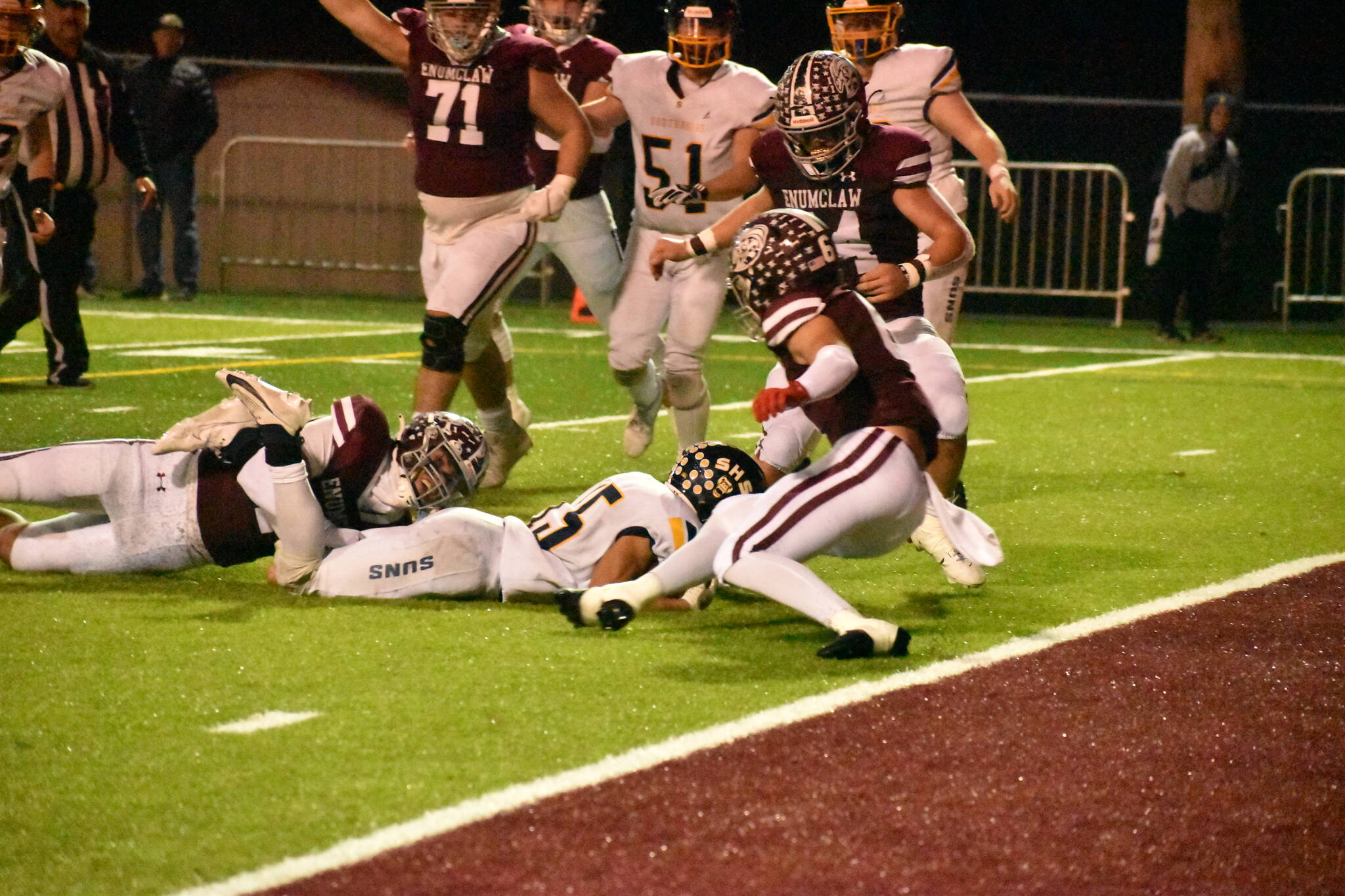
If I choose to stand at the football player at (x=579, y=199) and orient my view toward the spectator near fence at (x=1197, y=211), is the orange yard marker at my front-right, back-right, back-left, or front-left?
front-left

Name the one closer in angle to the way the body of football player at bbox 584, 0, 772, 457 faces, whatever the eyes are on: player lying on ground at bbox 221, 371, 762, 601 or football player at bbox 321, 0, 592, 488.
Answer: the player lying on ground

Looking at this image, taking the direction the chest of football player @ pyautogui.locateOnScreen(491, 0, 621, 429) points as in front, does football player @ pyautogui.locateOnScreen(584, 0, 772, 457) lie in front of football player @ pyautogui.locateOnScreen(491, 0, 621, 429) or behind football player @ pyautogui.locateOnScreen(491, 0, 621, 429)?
in front

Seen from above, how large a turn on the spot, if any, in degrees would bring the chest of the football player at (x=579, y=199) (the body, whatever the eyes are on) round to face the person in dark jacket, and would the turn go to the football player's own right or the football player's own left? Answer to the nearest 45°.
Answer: approximately 180°

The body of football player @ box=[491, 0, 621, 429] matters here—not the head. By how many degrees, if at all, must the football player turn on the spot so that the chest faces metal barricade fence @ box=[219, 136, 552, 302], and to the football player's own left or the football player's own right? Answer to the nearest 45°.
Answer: approximately 180°

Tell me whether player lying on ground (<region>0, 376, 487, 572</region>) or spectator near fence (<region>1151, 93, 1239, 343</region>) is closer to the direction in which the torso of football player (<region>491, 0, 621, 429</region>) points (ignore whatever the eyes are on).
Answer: the player lying on ground

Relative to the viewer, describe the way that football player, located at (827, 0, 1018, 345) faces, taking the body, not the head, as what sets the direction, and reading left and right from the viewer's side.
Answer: facing the viewer and to the left of the viewer

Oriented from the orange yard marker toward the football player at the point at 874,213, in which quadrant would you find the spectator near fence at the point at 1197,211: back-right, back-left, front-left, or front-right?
front-left

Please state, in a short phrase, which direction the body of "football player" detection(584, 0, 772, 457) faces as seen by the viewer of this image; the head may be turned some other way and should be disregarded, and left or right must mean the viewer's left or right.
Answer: facing the viewer

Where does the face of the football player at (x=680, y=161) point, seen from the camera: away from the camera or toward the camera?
toward the camera

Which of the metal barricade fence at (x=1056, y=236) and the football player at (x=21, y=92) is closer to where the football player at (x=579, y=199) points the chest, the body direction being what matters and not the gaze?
the football player

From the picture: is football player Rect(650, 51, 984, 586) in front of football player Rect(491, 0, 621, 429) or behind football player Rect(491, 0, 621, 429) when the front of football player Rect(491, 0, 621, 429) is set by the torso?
in front

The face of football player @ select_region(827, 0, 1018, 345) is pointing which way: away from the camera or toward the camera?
toward the camera

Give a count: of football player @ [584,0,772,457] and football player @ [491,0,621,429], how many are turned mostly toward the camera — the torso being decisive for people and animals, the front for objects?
2

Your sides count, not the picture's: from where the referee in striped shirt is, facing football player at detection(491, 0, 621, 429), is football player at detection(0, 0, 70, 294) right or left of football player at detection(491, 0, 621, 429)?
right
